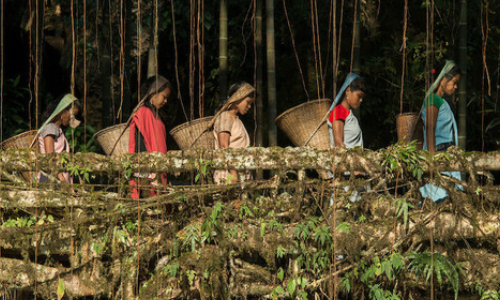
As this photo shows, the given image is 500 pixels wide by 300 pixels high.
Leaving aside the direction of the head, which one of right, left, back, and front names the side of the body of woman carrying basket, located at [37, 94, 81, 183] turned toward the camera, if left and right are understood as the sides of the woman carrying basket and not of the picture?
right

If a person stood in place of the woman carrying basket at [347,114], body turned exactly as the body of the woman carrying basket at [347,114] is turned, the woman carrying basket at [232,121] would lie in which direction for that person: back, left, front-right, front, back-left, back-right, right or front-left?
back

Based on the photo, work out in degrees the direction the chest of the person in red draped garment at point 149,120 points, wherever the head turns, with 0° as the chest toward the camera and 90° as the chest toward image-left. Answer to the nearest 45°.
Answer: approximately 270°

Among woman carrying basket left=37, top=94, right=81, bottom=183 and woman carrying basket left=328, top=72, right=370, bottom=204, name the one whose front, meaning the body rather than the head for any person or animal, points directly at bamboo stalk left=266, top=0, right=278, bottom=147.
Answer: woman carrying basket left=37, top=94, right=81, bottom=183

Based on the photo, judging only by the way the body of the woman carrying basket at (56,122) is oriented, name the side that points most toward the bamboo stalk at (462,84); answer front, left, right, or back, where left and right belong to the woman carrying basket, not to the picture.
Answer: front

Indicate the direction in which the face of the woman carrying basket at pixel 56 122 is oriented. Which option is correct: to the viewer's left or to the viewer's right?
to the viewer's right

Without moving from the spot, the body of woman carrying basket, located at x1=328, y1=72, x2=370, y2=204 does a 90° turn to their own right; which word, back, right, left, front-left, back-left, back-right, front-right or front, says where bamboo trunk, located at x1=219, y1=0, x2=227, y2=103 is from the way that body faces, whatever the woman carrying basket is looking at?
back-right

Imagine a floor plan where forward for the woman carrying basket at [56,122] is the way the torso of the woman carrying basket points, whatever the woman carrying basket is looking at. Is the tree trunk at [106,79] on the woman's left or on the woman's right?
on the woman's left

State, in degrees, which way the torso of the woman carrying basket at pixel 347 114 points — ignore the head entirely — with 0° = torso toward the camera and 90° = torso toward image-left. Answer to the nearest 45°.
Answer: approximately 270°

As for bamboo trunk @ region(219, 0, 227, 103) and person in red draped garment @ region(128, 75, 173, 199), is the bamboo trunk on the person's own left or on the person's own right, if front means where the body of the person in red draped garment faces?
on the person's own left

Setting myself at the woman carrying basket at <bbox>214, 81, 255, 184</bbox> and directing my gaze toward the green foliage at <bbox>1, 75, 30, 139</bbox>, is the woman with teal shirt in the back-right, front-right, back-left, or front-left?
back-right

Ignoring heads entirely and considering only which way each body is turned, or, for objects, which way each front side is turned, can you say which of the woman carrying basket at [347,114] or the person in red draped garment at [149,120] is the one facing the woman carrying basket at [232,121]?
the person in red draped garment

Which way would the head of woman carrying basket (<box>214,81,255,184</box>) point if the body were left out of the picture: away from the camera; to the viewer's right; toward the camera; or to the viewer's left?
to the viewer's right

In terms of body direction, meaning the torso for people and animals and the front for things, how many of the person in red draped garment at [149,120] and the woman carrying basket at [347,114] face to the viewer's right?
2

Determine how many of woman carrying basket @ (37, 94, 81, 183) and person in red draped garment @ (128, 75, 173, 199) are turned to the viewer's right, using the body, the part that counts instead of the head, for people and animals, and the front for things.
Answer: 2
